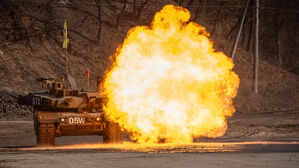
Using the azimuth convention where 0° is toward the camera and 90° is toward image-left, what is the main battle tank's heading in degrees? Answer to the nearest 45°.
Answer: approximately 0°

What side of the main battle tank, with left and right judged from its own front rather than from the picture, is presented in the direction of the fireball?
left
